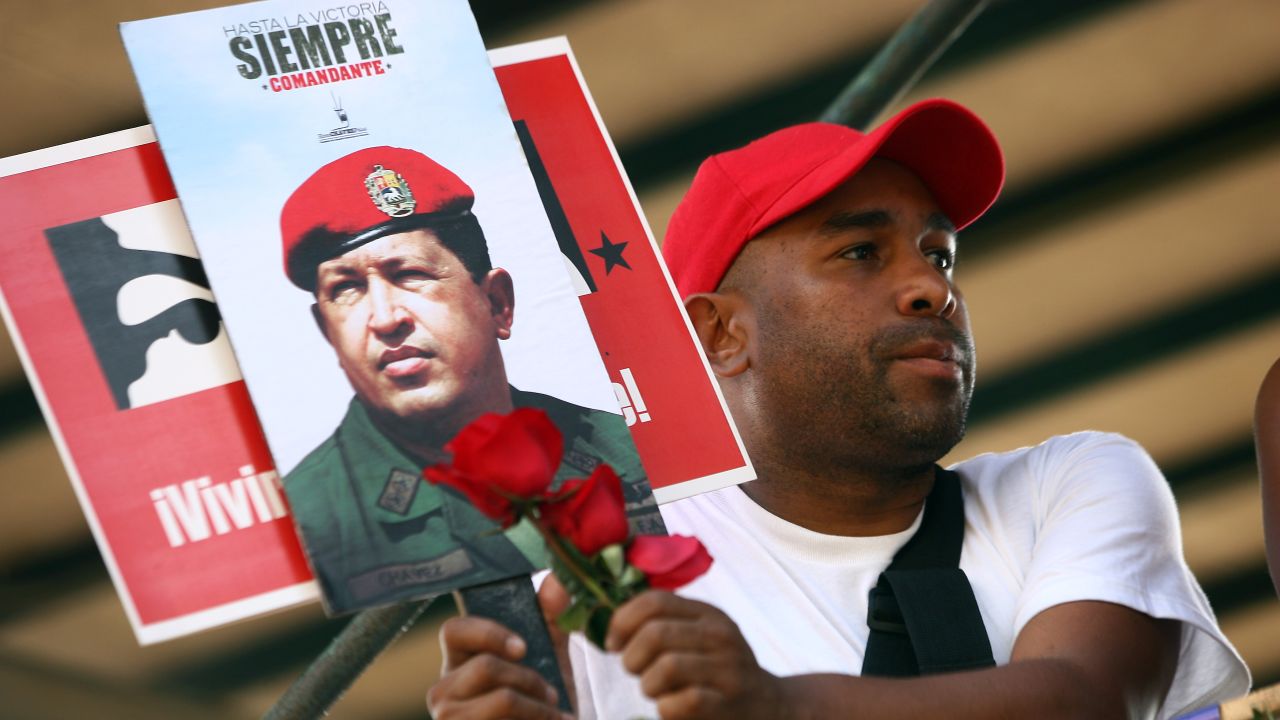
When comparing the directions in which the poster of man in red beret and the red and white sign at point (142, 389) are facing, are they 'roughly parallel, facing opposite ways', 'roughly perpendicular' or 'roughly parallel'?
roughly parallel

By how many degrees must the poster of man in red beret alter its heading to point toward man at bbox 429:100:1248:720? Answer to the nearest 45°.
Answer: approximately 135° to its left

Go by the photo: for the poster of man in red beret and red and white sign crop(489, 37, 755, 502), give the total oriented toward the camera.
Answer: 2

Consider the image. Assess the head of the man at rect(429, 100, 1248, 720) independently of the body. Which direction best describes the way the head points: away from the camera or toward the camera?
toward the camera

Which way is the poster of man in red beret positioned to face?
toward the camera

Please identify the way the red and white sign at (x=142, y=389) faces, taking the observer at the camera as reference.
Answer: facing the viewer

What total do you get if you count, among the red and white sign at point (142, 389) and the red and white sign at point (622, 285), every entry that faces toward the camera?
2

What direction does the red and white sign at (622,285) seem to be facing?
toward the camera

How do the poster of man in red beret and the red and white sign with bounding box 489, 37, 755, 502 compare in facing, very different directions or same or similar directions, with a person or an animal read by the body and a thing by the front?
same or similar directions

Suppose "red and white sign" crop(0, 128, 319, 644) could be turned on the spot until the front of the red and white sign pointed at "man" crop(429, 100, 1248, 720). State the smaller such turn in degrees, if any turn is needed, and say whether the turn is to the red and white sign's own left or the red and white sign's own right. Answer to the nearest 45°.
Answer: approximately 90° to the red and white sign's own left
